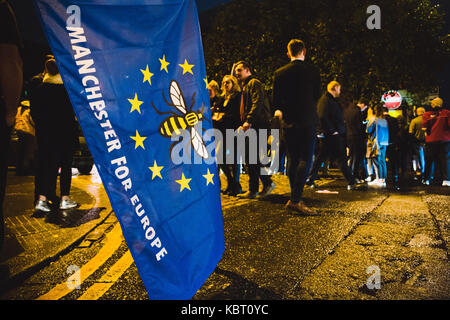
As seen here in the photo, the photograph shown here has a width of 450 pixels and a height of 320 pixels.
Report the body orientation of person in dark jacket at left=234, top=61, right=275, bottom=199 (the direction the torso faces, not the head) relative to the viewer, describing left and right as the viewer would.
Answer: facing to the left of the viewer

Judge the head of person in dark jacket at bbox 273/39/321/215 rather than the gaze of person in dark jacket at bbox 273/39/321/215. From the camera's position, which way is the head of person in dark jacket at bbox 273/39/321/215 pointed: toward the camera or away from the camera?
away from the camera
